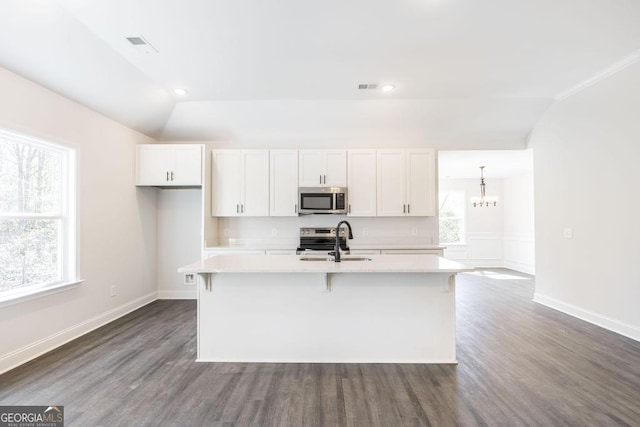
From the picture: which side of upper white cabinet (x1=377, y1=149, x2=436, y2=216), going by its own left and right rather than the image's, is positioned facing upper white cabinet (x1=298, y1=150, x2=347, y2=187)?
right

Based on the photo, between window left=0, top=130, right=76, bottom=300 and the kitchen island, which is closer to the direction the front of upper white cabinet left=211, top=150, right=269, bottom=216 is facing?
the kitchen island

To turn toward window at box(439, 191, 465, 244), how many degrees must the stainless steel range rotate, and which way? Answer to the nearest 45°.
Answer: approximately 135° to its left

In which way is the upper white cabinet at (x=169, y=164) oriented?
toward the camera

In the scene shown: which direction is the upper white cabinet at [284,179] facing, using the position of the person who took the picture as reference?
facing the viewer

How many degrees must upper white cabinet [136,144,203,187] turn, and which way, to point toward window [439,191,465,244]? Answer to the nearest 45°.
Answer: approximately 90° to its left

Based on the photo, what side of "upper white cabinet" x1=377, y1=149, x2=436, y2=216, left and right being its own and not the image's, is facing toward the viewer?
front

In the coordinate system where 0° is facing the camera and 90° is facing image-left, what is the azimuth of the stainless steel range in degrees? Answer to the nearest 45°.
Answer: approximately 0°

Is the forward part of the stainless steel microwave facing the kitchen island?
yes

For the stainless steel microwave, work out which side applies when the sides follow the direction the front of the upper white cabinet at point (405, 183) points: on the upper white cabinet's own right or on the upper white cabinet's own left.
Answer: on the upper white cabinet's own right

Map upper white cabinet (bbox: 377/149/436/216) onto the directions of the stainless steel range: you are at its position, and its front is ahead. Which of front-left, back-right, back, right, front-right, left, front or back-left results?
left

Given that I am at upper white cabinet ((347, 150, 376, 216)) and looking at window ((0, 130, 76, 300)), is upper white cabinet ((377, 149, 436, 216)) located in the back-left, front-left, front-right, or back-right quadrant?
back-left

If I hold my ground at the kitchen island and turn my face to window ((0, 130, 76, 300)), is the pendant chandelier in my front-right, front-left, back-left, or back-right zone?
back-right
